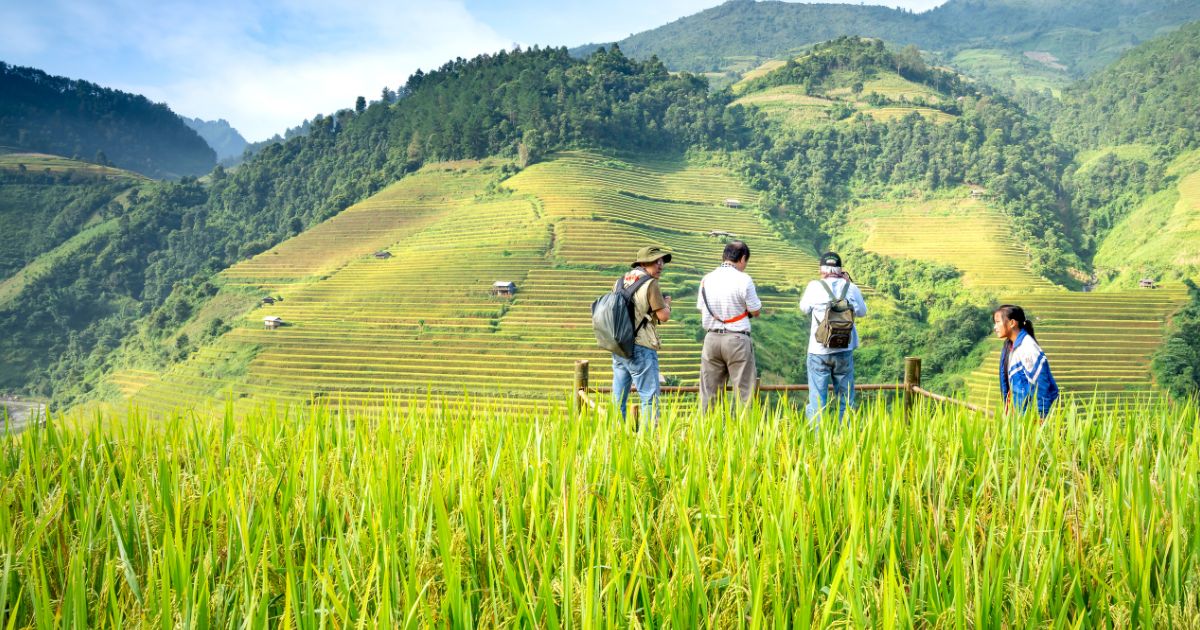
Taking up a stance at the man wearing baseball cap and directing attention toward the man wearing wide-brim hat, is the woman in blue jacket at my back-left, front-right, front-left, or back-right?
back-left

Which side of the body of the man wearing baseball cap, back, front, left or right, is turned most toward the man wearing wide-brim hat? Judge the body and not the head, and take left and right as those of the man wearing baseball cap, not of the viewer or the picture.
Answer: left

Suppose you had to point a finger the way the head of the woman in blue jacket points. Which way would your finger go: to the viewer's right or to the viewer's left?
to the viewer's left

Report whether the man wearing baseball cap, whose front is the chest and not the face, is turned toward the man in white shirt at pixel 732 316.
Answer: no

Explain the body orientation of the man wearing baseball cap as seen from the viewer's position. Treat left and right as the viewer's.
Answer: facing away from the viewer

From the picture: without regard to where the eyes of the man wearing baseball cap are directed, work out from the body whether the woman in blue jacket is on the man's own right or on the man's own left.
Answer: on the man's own right
